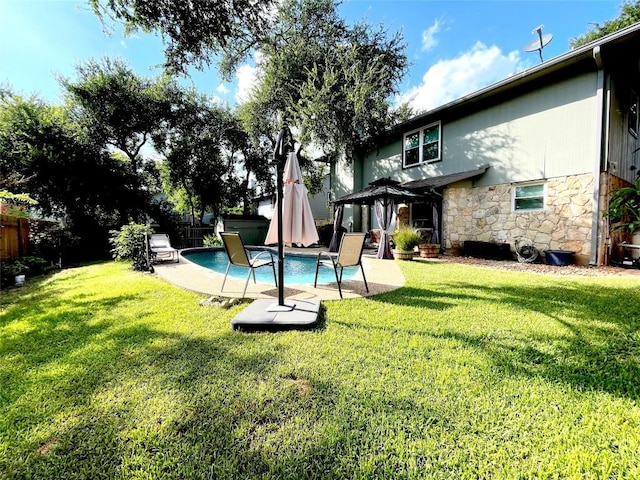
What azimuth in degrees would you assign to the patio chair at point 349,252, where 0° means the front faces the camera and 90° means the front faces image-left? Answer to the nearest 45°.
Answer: approximately 135°

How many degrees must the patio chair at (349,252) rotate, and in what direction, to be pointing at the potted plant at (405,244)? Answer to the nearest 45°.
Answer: approximately 90° to its right

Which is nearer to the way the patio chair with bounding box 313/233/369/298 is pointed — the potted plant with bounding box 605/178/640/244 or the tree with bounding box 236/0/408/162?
the tree

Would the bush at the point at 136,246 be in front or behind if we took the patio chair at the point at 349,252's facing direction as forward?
in front

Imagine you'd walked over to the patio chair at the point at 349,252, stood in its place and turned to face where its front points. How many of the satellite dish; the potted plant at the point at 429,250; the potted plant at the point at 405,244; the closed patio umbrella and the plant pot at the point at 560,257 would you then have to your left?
1

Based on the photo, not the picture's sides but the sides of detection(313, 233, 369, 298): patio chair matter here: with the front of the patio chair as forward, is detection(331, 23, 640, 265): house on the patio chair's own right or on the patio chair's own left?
on the patio chair's own right

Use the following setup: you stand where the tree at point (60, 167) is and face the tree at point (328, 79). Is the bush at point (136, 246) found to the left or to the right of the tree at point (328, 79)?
right

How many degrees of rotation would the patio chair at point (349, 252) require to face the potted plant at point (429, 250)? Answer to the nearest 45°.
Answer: approximately 90° to its right

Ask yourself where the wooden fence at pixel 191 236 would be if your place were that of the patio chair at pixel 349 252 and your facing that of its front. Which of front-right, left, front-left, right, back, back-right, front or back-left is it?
front

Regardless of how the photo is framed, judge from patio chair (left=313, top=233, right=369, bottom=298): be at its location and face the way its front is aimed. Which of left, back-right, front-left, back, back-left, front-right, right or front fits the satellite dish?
right
